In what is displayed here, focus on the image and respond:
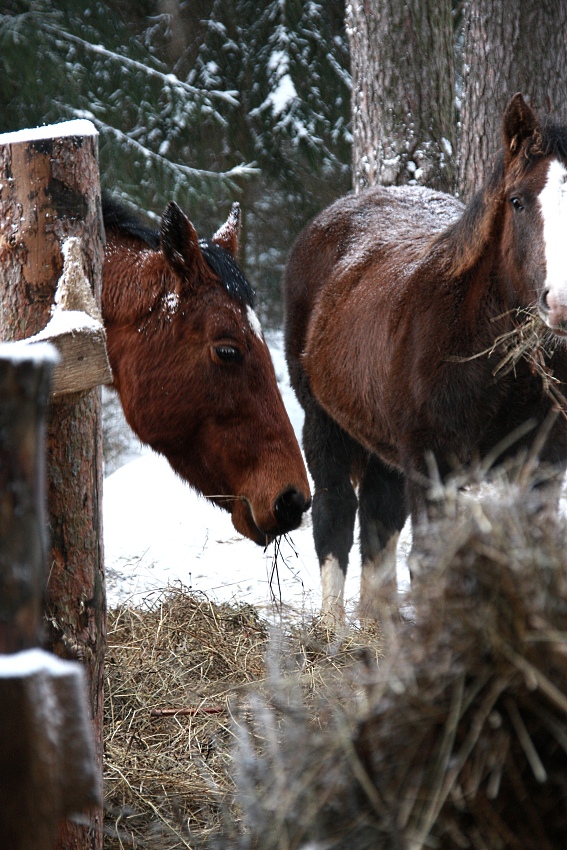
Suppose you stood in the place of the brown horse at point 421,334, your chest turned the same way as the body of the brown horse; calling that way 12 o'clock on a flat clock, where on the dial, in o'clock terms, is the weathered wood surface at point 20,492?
The weathered wood surface is roughly at 2 o'clock from the brown horse.

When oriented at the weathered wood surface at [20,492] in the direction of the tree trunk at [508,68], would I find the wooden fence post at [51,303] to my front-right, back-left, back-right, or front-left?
front-left

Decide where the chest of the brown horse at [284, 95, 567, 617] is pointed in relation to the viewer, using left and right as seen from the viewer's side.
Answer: facing the viewer and to the right of the viewer

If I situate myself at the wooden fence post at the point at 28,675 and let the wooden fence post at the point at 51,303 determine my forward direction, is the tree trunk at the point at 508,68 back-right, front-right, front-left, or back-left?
front-right

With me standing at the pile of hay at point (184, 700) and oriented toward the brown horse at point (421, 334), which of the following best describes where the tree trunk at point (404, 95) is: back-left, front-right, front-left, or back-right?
front-left

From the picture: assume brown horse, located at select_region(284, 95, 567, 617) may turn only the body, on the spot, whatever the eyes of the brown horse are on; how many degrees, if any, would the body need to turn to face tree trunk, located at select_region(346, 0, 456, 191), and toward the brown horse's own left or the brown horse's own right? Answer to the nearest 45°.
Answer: approximately 135° to the brown horse's own left

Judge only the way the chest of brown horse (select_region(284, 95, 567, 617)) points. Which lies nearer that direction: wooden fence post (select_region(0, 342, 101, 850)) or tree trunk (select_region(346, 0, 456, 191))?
the wooden fence post

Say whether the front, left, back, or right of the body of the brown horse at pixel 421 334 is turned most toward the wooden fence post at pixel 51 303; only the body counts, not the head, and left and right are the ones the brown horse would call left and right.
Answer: right

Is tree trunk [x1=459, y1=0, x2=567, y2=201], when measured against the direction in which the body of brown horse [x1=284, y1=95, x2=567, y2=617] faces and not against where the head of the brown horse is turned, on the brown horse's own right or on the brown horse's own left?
on the brown horse's own left

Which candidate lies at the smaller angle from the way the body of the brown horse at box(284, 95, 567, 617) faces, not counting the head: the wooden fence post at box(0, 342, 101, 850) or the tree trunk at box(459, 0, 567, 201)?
the wooden fence post

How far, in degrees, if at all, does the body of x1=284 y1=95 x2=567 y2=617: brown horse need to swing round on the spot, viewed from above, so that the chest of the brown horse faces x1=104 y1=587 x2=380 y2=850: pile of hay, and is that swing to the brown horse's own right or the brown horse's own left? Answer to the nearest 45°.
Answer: approximately 90° to the brown horse's own right

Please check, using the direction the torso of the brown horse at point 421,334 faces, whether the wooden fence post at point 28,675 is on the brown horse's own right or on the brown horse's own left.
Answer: on the brown horse's own right
